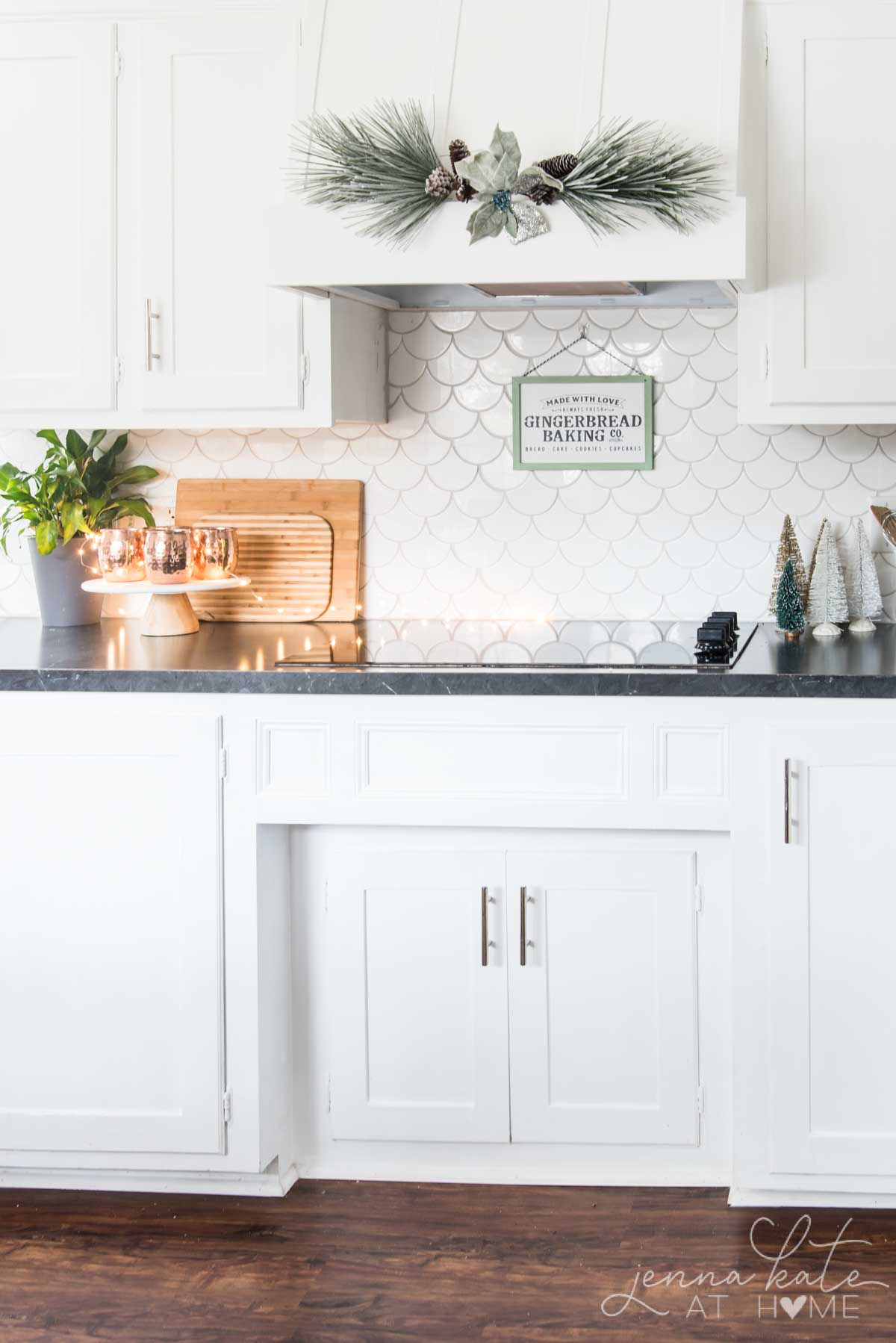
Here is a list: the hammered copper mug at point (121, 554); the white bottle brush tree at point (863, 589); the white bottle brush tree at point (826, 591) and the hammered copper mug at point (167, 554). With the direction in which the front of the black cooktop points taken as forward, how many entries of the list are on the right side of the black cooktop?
2

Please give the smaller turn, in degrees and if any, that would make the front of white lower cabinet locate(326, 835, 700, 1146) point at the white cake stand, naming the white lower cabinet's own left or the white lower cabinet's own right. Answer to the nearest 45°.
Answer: approximately 135° to the white lower cabinet's own right

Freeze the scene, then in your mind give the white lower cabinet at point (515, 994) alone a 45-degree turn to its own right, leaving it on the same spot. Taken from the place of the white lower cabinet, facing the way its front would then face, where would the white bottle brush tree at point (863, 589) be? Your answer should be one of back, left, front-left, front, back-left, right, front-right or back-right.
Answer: back

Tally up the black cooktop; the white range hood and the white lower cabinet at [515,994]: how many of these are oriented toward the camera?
3

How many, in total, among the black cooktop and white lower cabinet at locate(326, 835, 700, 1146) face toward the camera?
2

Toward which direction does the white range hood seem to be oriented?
toward the camera

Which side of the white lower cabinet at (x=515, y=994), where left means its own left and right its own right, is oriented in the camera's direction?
front

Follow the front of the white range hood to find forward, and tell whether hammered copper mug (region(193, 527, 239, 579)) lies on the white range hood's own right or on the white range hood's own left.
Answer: on the white range hood's own right

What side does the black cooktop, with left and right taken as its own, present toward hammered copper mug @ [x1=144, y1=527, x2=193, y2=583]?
right

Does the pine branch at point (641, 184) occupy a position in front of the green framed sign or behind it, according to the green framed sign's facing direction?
in front
